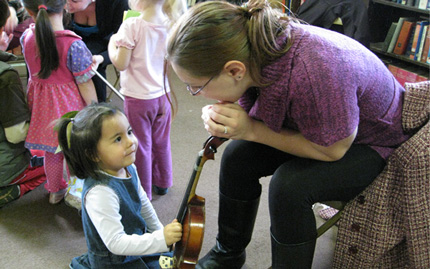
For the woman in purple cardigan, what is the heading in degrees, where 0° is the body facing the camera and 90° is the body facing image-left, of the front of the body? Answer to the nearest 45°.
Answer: approximately 90°

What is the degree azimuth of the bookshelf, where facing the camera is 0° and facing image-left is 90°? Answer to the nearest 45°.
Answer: approximately 45°

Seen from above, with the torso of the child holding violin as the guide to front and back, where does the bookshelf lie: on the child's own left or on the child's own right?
on the child's own left

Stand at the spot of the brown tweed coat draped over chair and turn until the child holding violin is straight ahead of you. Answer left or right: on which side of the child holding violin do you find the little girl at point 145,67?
right

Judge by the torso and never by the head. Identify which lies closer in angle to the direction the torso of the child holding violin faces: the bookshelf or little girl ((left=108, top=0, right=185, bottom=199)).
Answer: the bookshelf

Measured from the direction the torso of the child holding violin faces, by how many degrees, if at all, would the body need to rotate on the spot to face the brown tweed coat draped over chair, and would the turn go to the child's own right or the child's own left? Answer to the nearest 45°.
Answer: approximately 45° to the child's own left

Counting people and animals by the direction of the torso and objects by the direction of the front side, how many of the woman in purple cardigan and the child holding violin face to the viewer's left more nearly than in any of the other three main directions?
1
